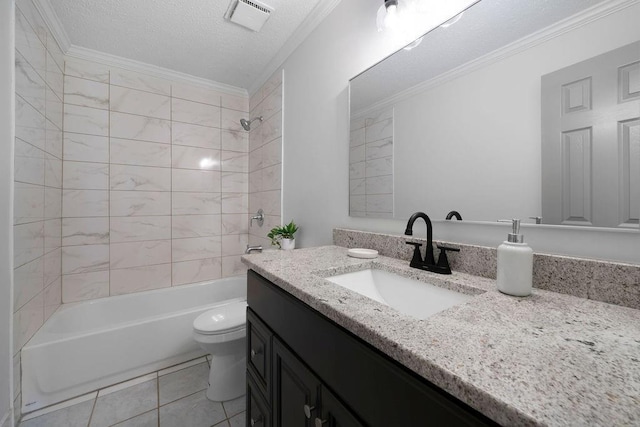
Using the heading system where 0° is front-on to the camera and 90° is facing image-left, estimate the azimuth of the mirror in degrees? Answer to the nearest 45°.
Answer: approximately 45°

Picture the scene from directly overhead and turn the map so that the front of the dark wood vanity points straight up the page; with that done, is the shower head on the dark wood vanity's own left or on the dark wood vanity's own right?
on the dark wood vanity's own right

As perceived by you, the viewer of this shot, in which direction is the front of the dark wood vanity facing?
facing the viewer and to the left of the viewer

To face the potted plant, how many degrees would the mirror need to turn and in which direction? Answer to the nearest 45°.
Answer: approximately 45° to its right

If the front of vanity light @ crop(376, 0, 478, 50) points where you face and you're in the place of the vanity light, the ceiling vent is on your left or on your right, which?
on your right

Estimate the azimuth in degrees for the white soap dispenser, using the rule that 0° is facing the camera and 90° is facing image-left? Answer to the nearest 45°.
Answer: approximately 90°

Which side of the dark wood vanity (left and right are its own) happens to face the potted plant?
right
